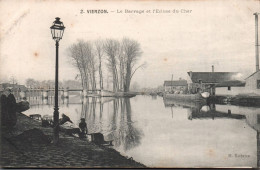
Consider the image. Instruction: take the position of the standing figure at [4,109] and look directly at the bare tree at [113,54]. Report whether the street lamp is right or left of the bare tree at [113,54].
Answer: right
